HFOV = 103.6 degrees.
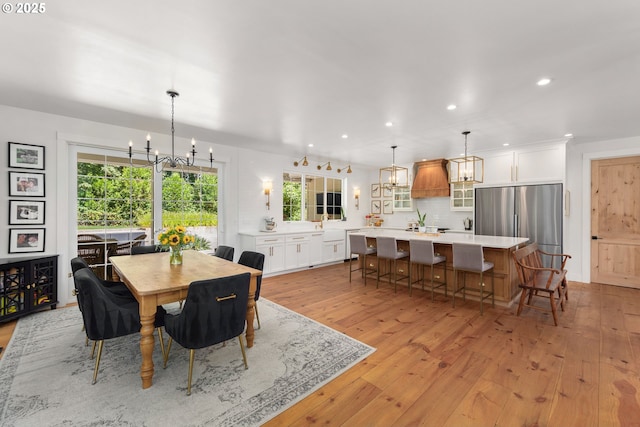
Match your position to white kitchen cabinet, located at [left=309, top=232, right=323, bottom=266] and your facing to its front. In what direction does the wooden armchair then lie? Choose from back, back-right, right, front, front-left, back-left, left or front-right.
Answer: front

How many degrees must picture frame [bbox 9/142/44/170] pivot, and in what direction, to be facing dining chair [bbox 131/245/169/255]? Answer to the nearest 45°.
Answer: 0° — it already faces it

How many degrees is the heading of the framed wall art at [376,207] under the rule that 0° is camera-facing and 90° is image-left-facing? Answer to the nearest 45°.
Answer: approximately 45°

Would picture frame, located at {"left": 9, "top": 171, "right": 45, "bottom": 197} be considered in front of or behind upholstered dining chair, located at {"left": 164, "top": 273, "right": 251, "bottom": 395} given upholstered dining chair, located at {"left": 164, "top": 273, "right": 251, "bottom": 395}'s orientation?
in front

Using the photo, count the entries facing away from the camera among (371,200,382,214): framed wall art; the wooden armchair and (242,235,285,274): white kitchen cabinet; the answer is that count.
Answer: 0

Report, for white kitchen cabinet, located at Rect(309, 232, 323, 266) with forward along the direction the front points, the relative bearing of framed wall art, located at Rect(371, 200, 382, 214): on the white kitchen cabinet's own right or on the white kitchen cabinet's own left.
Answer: on the white kitchen cabinet's own left

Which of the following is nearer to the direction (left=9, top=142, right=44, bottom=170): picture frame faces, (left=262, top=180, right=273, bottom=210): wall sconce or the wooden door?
the wooden door

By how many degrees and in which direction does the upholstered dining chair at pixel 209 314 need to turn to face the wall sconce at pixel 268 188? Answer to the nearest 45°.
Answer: approximately 45° to its right

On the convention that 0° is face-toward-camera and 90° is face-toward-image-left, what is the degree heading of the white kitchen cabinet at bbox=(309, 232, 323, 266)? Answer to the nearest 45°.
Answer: approximately 315°

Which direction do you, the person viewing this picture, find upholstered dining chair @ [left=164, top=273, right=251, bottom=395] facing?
facing away from the viewer and to the left of the viewer

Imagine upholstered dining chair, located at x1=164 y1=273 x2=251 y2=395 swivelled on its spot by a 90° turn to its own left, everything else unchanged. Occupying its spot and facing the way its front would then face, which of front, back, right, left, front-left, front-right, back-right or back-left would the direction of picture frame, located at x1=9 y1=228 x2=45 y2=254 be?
right

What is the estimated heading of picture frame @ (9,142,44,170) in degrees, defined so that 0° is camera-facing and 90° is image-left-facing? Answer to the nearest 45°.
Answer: approximately 315°
